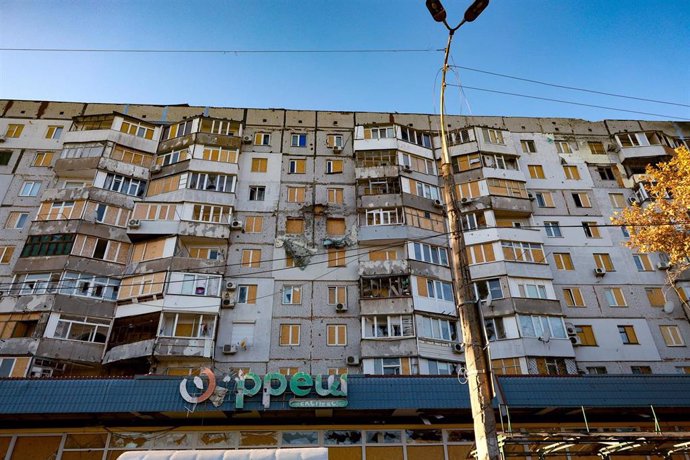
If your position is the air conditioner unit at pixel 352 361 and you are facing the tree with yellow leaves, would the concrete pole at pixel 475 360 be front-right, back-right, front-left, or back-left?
front-right

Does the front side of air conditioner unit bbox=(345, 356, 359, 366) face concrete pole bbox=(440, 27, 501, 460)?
yes

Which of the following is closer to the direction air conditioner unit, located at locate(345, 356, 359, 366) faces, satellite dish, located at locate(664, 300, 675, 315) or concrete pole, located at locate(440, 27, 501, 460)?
the concrete pole

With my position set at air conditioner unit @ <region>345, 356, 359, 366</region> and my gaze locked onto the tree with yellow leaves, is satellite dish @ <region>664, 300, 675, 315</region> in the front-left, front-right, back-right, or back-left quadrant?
front-left

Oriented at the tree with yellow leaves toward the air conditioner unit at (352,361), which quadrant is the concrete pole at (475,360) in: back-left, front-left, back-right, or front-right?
front-left

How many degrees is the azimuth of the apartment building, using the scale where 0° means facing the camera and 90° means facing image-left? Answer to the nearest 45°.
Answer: approximately 0°

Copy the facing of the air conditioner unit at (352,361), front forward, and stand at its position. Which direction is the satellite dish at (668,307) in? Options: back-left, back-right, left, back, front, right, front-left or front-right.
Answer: left

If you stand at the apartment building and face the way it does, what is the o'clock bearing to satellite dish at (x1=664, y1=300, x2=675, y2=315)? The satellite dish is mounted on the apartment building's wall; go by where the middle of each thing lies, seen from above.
The satellite dish is roughly at 9 o'clock from the apartment building.

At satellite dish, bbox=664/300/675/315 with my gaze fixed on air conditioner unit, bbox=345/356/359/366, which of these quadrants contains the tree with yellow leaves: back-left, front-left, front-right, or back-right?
front-left

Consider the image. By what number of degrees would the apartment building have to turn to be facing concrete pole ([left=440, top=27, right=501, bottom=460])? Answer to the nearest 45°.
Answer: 0° — it already faces it

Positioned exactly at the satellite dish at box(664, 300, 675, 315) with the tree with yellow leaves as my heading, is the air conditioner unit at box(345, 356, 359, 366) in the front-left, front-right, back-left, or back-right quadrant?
front-right

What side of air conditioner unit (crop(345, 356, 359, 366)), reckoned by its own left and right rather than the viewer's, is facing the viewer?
front
